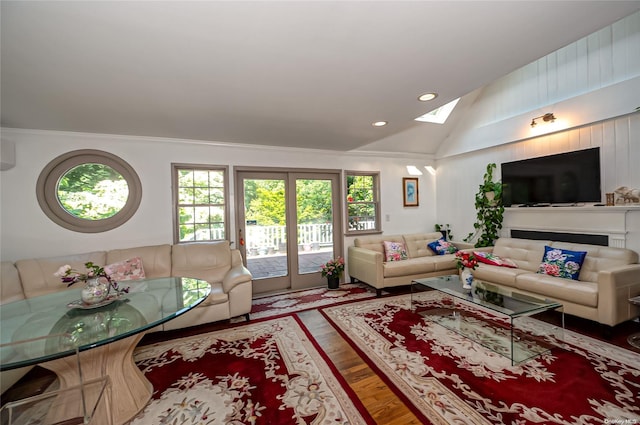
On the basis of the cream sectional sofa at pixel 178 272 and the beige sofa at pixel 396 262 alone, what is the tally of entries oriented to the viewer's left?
0

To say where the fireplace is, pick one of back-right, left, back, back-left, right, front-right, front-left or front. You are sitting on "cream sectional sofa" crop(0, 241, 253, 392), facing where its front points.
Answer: front-left

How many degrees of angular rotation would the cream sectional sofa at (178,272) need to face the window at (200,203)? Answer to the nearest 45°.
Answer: approximately 135° to its left

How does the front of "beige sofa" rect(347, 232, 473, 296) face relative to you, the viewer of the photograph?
facing the viewer and to the right of the viewer

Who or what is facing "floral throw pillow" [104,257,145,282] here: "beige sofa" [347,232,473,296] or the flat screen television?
the flat screen television

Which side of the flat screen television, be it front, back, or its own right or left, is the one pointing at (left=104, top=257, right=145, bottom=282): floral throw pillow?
front

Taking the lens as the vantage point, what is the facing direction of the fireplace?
facing the viewer and to the left of the viewer

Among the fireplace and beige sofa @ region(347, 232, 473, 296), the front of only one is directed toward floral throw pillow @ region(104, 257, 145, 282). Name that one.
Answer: the fireplace

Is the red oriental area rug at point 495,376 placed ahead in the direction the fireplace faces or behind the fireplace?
ahead

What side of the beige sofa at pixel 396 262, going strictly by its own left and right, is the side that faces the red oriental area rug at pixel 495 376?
front

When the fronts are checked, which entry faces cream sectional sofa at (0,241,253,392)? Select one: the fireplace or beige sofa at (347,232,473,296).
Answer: the fireplace
